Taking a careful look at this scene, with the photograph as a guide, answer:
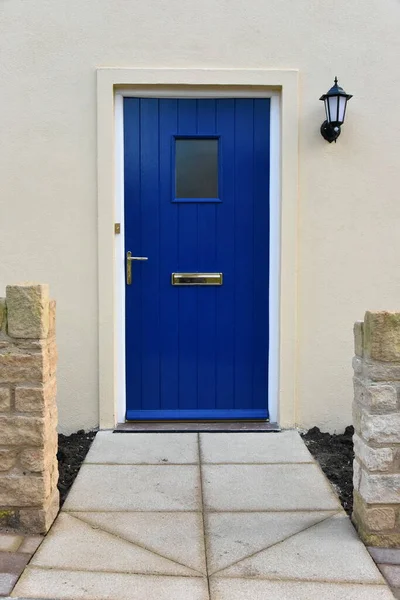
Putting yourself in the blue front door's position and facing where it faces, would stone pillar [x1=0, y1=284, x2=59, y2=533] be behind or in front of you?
in front

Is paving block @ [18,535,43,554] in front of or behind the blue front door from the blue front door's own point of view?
in front

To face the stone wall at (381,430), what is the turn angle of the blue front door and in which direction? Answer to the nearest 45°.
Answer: approximately 45° to its left

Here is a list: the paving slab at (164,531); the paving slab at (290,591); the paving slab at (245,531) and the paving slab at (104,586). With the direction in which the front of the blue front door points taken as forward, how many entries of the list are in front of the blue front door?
4

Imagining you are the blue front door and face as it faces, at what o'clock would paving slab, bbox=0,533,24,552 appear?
The paving slab is roughly at 1 o'clock from the blue front door.

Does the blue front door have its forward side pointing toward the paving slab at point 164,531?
yes

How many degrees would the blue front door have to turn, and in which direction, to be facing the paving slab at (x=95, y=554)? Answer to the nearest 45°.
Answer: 0° — it already faces it

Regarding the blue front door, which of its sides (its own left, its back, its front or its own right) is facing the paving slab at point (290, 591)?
front

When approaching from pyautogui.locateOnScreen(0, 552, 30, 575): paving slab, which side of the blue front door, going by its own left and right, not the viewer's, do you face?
front

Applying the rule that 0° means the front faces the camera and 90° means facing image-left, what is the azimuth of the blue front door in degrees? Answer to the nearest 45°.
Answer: approximately 0°

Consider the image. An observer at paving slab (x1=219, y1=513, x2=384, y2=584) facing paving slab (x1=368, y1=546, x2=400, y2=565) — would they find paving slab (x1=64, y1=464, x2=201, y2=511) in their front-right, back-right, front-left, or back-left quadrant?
back-left

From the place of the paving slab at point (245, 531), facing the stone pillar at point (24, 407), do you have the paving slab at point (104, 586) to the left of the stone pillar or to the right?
left
